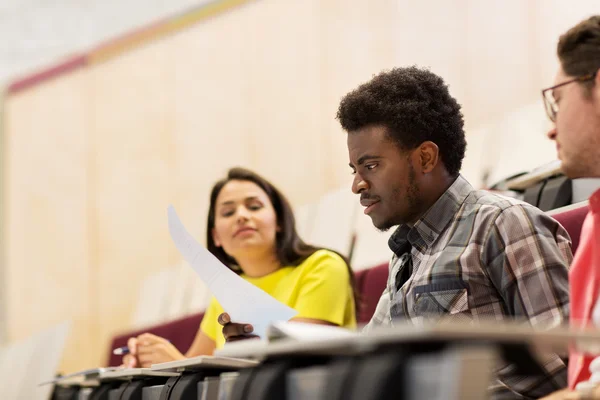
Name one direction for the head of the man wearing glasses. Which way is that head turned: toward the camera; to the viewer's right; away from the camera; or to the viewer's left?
to the viewer's left

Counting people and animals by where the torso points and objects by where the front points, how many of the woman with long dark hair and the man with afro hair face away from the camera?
0

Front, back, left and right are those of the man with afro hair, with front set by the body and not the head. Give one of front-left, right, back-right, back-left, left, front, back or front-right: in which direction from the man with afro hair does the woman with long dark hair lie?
right

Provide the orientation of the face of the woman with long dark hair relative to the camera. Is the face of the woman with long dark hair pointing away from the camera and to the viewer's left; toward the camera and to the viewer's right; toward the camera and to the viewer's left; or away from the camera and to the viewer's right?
toward the camera and to the viewer's right

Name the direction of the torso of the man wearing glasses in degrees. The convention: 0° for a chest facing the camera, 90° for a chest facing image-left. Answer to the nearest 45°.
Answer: approximately 90°

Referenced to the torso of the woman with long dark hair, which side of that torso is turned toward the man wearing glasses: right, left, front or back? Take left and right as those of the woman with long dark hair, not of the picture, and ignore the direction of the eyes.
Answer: left

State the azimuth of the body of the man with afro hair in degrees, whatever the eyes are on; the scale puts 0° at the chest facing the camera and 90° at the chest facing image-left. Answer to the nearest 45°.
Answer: approximately 45°

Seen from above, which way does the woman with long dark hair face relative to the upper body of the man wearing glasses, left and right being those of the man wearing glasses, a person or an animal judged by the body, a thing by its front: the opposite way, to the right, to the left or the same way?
to the left

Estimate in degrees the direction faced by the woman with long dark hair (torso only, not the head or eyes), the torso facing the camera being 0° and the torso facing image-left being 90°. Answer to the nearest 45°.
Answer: approximately 45°

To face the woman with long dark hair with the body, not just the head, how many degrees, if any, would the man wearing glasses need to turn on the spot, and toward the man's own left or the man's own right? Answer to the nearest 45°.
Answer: approximately 45° to the man's own right
